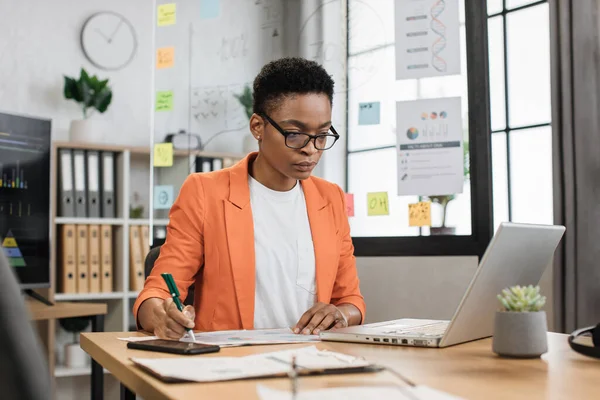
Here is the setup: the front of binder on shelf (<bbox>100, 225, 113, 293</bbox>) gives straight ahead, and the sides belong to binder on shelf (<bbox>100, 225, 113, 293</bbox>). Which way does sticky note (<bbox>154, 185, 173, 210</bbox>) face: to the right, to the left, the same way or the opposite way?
the same way

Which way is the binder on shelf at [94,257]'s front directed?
toward the camera

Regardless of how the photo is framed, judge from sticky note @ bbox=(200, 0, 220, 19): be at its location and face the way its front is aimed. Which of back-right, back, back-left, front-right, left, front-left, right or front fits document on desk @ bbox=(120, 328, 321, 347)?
front

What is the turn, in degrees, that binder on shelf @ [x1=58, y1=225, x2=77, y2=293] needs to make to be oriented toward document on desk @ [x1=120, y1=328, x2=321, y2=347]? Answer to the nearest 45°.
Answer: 0° — it already faces it

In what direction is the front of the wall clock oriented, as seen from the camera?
facing the viewer

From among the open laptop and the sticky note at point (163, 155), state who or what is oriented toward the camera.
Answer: the sticky note

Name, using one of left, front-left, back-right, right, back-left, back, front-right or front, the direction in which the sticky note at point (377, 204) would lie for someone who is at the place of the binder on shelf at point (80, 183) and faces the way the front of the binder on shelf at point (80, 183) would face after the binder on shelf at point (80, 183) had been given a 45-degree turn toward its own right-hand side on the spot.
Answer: left

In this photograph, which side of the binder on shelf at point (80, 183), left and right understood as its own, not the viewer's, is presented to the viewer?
front

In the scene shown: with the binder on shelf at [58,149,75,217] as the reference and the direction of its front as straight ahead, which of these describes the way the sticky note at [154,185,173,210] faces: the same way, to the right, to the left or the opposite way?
the same way

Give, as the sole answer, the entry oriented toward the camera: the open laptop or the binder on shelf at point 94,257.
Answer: the binder on shelf

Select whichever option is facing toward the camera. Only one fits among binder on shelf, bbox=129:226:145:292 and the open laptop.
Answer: the binder on shelf

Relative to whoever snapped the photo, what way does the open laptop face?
facing away from the viewer and to the left of the viewer

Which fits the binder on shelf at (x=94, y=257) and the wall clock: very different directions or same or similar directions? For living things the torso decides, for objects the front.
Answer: same or similar directions

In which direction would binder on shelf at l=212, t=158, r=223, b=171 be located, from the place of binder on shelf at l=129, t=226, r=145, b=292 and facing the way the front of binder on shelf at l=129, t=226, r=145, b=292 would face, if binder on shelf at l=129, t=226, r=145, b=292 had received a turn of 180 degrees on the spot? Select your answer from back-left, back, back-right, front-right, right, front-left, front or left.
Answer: back-right

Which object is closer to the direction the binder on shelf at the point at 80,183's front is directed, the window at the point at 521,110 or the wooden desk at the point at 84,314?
the wooden desk

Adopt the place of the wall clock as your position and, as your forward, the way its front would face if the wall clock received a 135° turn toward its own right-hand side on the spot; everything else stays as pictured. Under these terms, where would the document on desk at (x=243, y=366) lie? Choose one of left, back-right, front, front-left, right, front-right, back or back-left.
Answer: back-left
